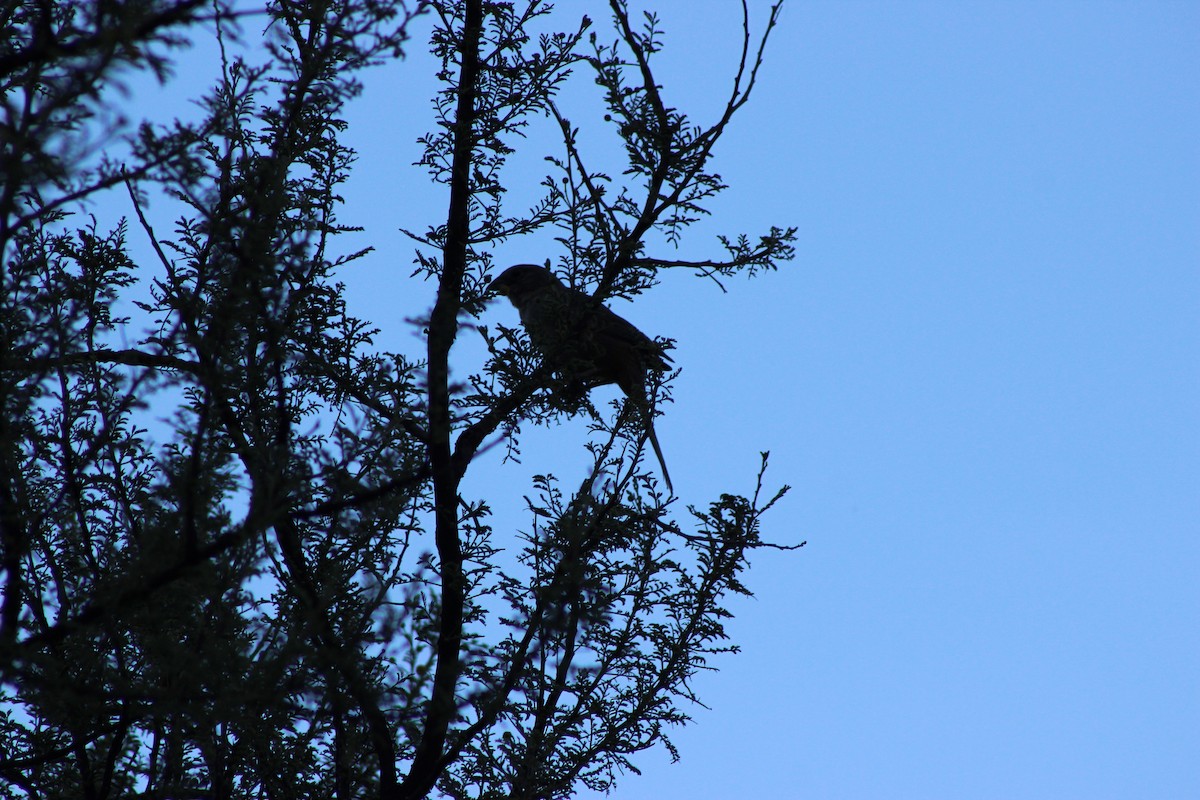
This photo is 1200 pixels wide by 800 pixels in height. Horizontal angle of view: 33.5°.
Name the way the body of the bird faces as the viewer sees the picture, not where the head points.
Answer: to the viewer's left
